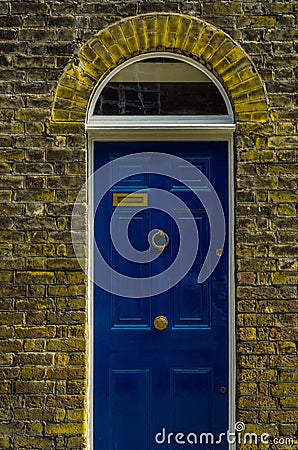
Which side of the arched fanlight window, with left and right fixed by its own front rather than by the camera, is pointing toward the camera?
front
